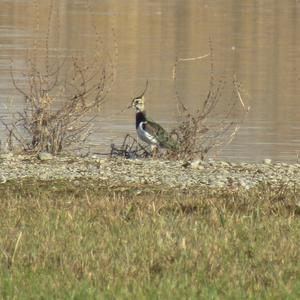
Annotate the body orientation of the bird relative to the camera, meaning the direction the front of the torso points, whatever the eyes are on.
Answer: to the viewer's left

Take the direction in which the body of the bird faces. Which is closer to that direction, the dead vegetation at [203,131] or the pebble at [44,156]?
the pebble

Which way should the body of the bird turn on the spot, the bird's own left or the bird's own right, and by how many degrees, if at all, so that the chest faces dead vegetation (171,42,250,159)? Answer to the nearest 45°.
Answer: approximately 135° to the bird's own right

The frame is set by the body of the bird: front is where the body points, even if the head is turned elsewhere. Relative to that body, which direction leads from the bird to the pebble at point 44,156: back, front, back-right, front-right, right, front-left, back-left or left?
front-left
